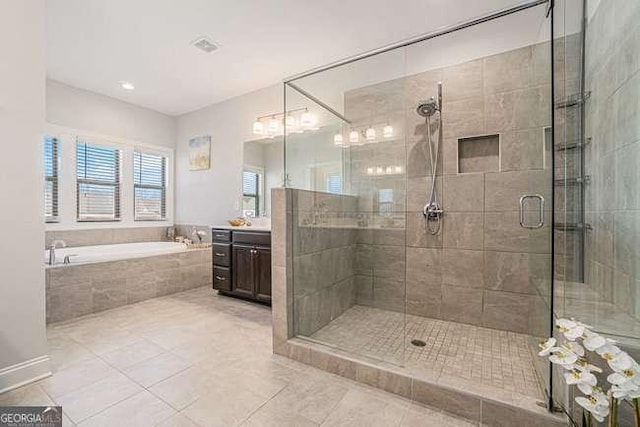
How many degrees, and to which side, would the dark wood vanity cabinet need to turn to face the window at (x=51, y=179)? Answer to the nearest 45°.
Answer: approximately 90° to its right

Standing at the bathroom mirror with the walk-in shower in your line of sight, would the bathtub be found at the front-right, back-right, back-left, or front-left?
back-right

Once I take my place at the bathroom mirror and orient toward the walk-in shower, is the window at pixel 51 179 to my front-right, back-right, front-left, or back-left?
back-right

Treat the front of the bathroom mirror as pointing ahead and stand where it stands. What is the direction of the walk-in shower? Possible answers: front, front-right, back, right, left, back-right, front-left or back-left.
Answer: left

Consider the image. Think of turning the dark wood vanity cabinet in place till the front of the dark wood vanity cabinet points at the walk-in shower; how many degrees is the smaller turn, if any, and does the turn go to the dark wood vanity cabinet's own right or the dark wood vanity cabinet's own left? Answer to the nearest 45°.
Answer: approximately 90° to the dark wood vanity cabinet's own left

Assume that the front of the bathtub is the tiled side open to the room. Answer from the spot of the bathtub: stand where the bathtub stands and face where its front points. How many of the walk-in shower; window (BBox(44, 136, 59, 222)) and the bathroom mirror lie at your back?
1

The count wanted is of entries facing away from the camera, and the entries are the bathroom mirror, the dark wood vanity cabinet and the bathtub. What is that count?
0

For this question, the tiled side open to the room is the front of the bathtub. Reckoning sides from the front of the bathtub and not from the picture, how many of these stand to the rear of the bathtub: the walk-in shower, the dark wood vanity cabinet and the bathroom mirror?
0

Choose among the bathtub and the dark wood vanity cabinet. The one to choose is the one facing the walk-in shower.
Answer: the bathtub

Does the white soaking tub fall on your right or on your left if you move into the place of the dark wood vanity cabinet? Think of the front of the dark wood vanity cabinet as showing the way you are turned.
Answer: on your right

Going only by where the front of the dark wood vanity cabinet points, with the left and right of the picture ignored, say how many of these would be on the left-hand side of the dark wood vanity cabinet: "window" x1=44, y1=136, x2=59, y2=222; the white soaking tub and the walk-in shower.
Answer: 1

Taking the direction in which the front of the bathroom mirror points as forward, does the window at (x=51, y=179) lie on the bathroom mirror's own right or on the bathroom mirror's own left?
on the bathroom mirror's own right

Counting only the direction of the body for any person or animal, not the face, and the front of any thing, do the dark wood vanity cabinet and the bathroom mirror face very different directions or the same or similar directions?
same or similar directions

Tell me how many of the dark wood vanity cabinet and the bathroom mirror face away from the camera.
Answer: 0

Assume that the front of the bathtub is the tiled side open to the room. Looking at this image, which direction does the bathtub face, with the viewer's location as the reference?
facing the viewer and to the right of the viewer

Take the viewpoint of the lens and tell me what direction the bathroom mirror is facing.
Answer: facing the viewer and to the left of the viewer

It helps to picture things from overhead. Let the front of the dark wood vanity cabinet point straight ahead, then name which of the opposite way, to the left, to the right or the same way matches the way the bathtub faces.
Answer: to the left

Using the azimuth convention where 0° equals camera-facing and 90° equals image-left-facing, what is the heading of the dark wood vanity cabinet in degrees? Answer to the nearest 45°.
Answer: approximately 45°

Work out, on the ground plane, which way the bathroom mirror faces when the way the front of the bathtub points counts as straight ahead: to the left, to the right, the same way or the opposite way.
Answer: to the right
